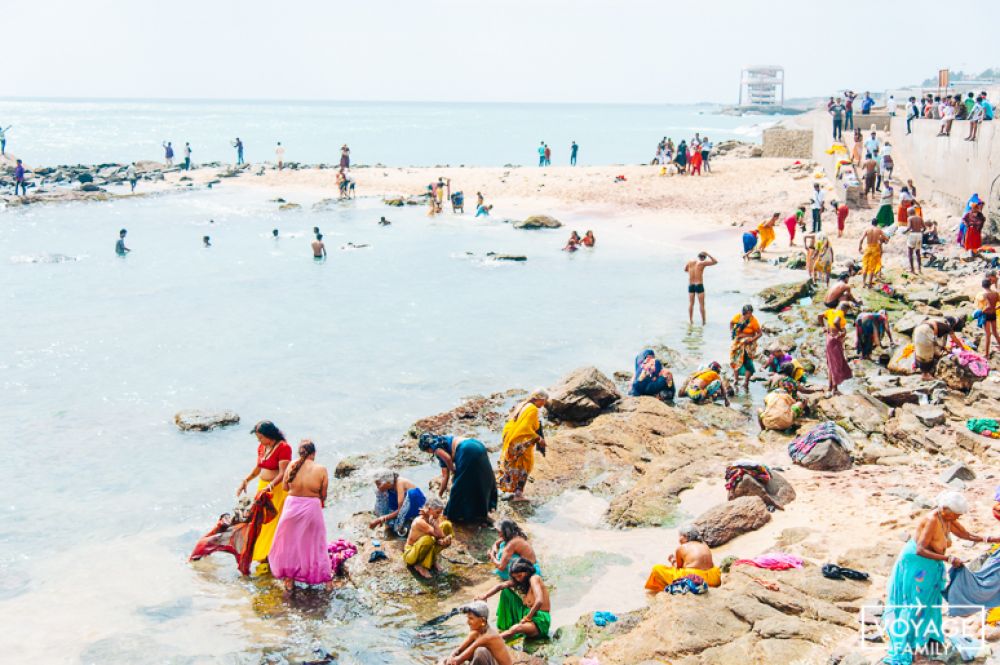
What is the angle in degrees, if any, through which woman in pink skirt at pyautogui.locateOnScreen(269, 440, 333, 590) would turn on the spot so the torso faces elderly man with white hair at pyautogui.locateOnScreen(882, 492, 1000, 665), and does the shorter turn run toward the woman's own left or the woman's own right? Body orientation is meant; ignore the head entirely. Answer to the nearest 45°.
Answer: approximately 135° to the woman's own right

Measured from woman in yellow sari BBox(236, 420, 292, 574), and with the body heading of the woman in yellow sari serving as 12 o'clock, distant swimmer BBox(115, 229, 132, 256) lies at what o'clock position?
The distant swimmer is roughly at 4 o'clock from the woman in yellow sari.

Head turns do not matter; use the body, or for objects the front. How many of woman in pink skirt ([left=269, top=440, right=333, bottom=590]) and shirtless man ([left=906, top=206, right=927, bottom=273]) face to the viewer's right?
0

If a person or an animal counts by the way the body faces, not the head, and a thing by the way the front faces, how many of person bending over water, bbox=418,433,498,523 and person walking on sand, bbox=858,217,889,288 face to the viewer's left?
1

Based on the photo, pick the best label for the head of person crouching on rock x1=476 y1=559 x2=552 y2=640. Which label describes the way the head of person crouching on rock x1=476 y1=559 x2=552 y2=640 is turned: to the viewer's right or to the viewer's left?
to the viewer's left

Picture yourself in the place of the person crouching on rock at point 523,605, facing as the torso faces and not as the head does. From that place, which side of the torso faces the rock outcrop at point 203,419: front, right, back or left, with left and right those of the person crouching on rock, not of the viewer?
right

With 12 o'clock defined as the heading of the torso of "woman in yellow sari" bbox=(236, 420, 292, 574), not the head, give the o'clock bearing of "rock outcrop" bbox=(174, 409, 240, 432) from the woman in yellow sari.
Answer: The rock outcrop is roughly at 4 o'clock from the woman in yellow sari.

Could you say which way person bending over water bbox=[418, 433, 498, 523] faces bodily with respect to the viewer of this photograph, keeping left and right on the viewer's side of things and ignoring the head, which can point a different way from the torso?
facing to the left of the viewer

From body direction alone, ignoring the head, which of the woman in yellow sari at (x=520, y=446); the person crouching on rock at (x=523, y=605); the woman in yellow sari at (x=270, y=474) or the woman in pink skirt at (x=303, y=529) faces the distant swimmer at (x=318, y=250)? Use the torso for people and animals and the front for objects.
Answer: the woman in pink skirt

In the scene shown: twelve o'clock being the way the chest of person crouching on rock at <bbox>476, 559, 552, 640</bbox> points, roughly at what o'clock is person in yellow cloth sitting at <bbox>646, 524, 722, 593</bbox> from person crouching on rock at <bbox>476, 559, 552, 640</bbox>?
person in yellow cloth sitting at <bbox>646, 524, 722, 593</bbox> is roughly at 7 o'clock from person crouching on rock at <bbox>476, 559, 552, 640</bbox>.

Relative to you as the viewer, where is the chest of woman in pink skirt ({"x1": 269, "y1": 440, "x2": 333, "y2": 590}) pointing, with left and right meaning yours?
facing away from the viewer
